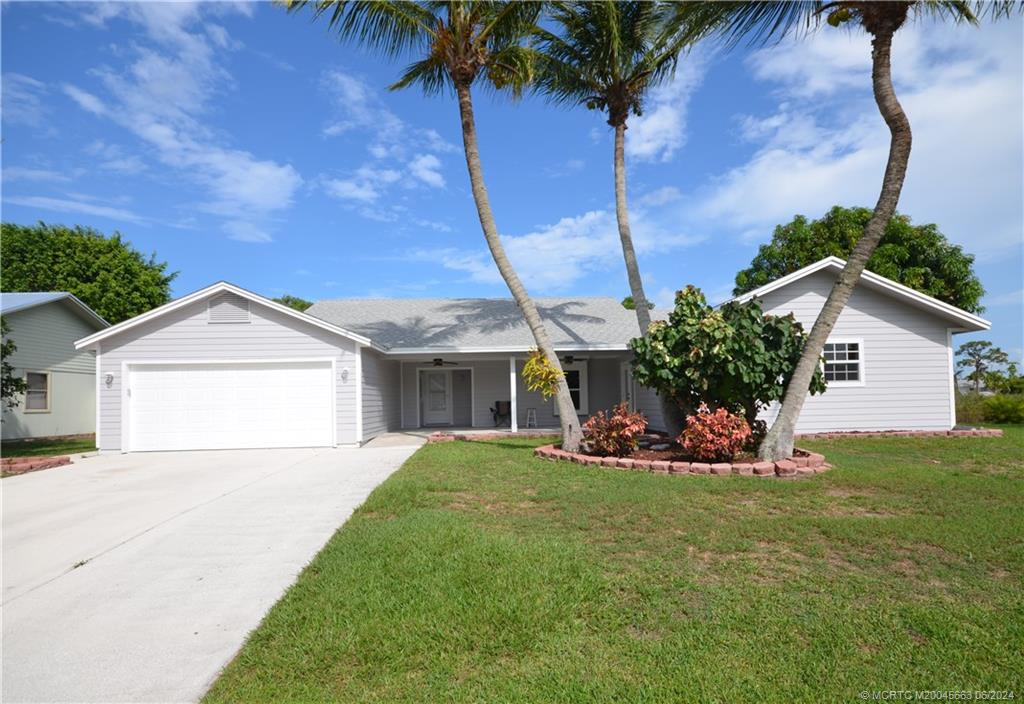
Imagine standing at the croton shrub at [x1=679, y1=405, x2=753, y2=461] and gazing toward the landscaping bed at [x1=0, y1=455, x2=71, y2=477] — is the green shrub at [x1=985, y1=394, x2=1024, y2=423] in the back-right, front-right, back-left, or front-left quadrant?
back-right

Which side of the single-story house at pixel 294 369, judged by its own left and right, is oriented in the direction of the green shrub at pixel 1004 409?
left

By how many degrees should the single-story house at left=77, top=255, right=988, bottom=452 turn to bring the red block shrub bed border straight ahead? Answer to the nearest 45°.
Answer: approximately 45° to its left

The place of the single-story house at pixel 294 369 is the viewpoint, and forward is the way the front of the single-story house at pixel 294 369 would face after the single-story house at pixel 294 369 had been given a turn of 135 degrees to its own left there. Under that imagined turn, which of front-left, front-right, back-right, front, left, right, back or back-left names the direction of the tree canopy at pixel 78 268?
left

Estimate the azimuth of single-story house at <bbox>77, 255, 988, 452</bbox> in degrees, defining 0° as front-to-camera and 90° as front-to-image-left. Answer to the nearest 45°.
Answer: approximately 0°

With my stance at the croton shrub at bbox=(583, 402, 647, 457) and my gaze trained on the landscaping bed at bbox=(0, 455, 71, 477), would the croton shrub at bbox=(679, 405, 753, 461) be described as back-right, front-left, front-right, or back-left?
back-left

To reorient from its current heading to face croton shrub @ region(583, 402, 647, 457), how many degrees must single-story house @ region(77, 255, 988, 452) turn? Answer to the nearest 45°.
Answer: approximately 45° to its left

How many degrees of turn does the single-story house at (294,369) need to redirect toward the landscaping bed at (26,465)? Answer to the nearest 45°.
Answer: approximately 45° to its right
